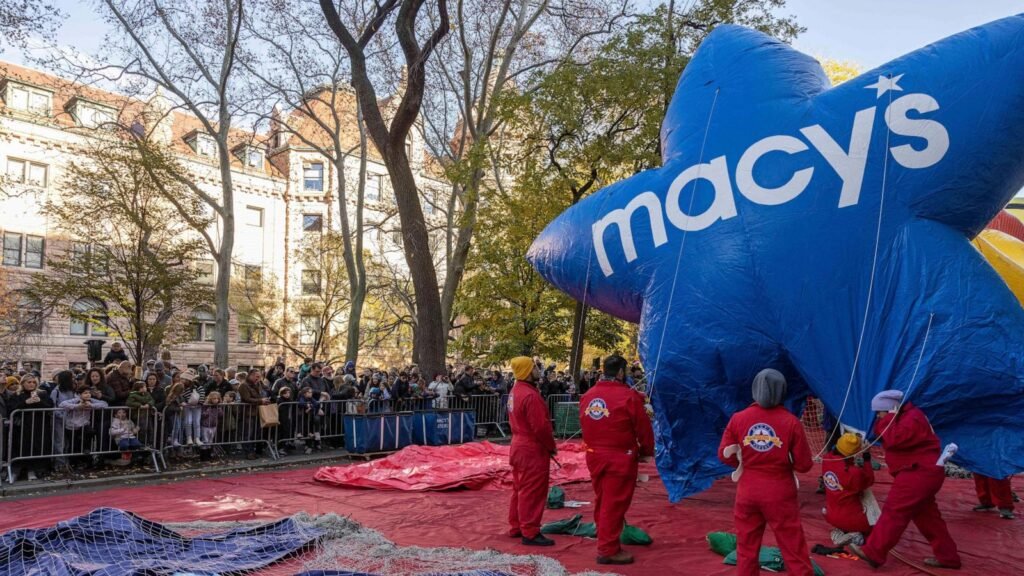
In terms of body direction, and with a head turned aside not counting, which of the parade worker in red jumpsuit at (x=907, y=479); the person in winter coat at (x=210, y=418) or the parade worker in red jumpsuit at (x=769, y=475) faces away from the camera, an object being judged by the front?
the parade worker in red jumpsuit at (x=769, y=475)

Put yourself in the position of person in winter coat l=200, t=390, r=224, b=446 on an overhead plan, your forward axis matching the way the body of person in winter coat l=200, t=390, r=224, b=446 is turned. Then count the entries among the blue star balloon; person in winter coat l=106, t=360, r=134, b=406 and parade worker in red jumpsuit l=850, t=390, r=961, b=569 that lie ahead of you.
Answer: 2

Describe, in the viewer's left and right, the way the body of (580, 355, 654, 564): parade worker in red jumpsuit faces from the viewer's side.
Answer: facing away from the viewer and to the right of the viewer

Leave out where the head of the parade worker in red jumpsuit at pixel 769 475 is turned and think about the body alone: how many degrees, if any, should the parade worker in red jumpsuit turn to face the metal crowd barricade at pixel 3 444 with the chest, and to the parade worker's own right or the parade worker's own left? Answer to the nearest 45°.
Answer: approximately 90° to the parade worker's own left

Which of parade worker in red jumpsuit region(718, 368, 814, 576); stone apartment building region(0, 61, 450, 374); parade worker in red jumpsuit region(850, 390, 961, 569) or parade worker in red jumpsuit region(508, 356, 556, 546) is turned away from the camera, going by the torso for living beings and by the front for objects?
parade worker in red jumpsuit region(718, 368, 814, 576)

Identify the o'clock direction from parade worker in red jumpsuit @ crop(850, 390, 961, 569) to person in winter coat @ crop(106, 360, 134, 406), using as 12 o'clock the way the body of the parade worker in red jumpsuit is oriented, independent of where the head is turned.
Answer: The person in winter coat is roughly at 12 o'clock from the parade worker in red jumpsuit.

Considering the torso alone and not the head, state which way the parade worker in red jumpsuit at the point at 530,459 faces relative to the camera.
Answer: to the viewer's right

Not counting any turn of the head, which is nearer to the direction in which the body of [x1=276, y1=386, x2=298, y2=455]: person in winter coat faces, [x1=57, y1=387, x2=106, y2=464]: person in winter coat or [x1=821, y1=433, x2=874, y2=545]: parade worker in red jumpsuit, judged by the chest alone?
the parade worker in red jumpsuit

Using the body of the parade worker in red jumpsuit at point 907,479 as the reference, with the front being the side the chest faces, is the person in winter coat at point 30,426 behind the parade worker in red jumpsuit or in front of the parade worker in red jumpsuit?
in front

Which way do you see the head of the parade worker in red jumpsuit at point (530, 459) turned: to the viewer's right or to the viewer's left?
to the viewer's right

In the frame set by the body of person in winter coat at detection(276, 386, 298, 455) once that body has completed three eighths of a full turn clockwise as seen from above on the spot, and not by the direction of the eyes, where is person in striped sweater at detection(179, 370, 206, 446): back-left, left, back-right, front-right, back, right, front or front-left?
front-left

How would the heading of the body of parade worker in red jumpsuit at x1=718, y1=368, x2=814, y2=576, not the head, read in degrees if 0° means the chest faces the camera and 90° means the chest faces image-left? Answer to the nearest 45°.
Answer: approximately 180°
